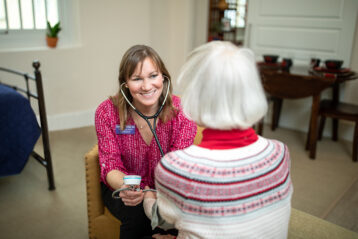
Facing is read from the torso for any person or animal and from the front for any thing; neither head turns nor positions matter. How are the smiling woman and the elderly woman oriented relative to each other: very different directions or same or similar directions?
very different directions

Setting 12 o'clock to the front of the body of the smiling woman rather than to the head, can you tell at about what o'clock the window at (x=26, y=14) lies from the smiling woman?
The window is roughly at 5 o'clock from the smiling woman.

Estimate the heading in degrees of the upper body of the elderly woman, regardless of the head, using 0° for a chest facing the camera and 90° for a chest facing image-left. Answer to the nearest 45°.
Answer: approximately 180°

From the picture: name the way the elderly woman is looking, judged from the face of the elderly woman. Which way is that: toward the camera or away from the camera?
away from the camera

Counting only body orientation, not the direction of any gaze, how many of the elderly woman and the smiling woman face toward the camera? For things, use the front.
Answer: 1

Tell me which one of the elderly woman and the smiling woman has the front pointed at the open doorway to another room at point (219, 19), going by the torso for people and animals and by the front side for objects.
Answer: the elderly woman

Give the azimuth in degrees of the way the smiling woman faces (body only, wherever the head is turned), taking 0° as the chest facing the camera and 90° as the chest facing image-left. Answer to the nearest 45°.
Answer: approximately 0°

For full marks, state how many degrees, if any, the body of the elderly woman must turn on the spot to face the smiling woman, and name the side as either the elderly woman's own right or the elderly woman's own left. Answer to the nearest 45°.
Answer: approximately 45° to the elderly woman's own left

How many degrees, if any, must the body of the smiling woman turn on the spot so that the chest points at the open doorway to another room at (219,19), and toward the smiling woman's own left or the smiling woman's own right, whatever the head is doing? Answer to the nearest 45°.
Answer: approximately 180°
